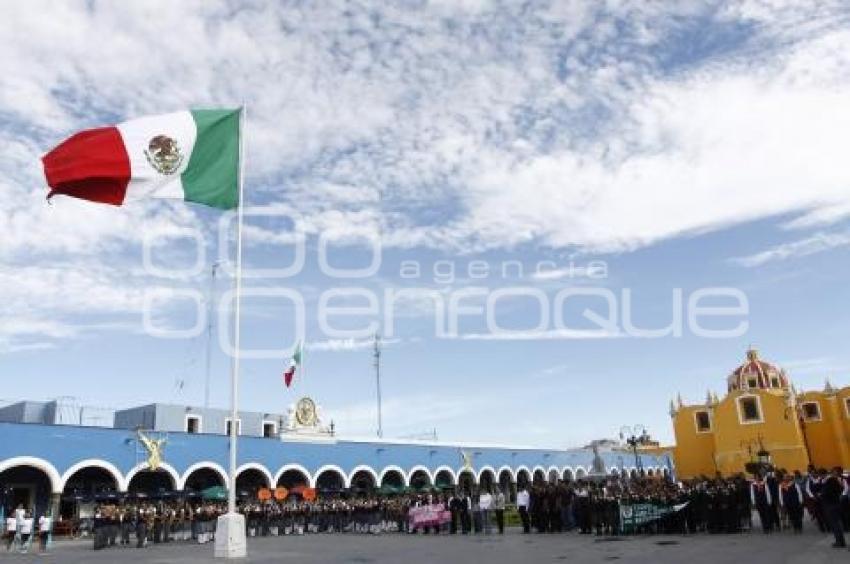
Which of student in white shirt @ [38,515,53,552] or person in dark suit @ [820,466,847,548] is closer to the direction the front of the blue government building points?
the person in dark suit

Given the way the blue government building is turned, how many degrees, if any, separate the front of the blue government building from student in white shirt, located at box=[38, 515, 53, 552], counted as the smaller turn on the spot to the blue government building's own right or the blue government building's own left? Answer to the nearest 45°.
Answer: approximately 45° to the blue government building's own right

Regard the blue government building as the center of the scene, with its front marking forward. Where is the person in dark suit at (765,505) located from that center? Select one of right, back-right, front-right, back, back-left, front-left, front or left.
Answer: front

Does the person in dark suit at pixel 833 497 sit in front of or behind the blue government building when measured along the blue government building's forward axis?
in front

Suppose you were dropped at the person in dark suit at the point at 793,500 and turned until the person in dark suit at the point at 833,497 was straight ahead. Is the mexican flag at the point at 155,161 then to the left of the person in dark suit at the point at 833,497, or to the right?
right

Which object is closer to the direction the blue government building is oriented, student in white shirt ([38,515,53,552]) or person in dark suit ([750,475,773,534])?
the person in dark suit

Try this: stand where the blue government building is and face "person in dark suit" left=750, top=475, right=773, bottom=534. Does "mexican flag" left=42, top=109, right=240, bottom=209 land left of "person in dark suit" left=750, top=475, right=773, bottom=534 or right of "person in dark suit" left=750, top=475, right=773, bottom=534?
right

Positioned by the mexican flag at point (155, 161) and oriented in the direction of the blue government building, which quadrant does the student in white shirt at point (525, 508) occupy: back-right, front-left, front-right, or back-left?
front-right

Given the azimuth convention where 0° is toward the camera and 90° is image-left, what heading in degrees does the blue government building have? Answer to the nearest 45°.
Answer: approximately 315°

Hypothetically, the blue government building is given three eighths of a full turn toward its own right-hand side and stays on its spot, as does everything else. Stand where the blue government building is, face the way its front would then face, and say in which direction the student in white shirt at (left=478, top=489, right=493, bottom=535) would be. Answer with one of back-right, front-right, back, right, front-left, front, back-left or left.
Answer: back-left

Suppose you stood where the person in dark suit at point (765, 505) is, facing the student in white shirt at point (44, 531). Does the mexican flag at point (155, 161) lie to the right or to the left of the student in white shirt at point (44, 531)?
left

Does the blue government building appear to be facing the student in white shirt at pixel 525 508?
yes

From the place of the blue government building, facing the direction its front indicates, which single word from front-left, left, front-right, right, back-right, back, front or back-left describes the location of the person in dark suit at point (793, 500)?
front

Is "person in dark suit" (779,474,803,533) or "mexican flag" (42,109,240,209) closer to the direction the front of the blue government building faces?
the person in dark suit

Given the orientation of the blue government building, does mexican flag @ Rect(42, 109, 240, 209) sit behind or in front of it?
in front
